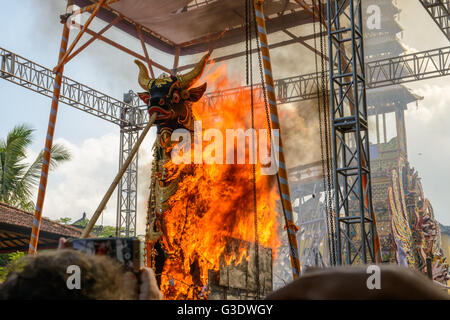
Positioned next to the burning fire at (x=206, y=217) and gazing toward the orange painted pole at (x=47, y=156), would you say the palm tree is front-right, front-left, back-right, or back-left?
front-right

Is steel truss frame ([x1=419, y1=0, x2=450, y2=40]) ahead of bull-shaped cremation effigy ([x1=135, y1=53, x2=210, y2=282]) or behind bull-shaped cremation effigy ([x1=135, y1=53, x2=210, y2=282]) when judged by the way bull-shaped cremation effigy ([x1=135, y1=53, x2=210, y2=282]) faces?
behind

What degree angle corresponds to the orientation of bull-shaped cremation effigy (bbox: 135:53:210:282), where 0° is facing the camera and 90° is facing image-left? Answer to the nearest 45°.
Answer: approximately 45°

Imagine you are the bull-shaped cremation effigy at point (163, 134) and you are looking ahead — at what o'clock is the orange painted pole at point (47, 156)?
The orange painted pole is roughly at 2 o'clock from the bull-shaped cremation effigy.

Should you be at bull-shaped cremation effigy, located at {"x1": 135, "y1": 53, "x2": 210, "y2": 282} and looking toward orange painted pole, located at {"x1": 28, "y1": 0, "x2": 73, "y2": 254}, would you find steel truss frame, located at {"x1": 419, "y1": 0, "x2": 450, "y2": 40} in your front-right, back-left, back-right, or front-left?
back-right

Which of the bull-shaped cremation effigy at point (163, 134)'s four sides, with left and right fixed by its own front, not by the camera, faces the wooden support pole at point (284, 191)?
left

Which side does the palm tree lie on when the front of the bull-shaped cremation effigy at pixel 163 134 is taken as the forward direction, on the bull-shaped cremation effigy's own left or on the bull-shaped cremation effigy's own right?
on the bull-shaped cremation effigy's own right

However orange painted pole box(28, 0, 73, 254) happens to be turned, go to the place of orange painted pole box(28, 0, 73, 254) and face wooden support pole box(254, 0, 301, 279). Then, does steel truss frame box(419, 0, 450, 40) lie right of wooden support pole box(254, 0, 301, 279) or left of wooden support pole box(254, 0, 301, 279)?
left

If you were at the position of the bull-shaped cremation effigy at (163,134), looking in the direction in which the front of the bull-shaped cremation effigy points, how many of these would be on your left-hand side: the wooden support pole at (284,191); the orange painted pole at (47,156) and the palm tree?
1
